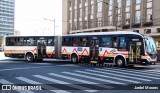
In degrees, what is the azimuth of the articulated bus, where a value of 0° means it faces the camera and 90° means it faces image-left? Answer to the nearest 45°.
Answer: approximately 315°
